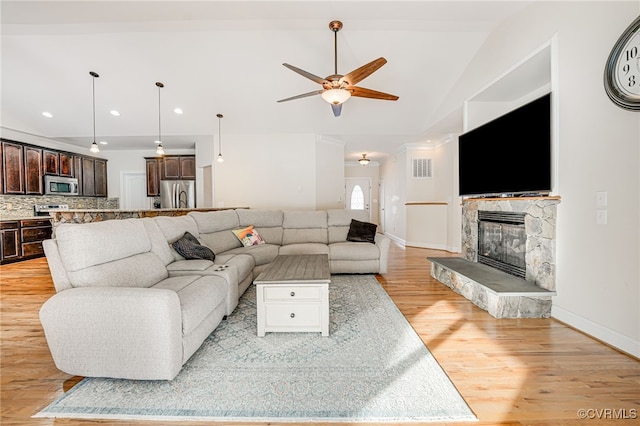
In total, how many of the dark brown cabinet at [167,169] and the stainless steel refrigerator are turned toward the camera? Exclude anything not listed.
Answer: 2

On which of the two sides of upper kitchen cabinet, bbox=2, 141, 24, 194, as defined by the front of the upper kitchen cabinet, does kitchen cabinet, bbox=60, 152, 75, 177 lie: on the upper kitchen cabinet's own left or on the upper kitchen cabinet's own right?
on the upper kitchen cabinet's own left

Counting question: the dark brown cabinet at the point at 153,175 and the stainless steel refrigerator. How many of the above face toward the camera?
2

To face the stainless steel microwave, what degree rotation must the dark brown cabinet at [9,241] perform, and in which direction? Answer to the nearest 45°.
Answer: approximately 90° to its left

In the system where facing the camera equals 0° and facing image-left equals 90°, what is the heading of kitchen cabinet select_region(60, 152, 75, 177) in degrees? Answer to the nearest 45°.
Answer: approximately 315°
